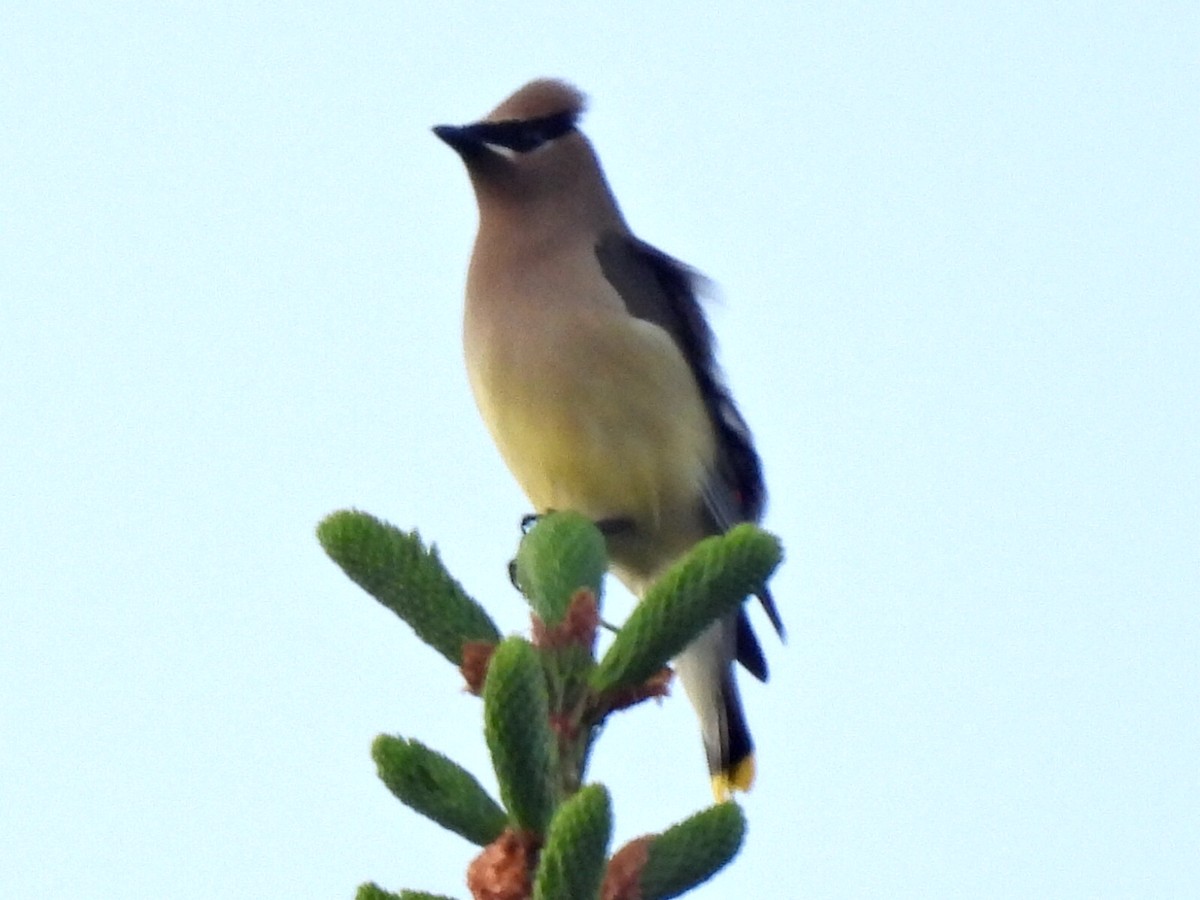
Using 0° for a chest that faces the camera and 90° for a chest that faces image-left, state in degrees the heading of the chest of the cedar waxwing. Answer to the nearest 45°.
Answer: approximately 45°
